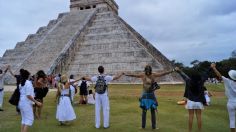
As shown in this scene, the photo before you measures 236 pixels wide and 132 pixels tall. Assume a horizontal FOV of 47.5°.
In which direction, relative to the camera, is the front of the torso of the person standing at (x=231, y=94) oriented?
away from the camera

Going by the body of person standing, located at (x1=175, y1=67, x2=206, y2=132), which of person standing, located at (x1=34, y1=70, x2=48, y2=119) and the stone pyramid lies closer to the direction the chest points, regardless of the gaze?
the stone pyramid

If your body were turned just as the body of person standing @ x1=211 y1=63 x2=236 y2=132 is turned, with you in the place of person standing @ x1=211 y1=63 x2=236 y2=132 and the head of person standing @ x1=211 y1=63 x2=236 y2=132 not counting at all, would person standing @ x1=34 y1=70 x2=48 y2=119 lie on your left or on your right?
on your left

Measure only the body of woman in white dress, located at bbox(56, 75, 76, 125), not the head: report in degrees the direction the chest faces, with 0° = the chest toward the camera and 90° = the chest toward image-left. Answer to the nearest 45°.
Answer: approximately 180°

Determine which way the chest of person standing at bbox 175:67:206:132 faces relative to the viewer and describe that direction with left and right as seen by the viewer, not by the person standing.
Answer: facing away from the viewer

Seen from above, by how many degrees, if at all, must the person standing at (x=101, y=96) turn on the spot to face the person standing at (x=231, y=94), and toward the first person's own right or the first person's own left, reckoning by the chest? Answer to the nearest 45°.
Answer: approximately 135° to the first person's own right

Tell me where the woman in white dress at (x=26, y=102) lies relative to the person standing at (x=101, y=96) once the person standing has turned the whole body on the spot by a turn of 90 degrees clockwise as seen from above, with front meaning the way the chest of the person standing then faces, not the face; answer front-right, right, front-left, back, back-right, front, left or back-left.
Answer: back-right

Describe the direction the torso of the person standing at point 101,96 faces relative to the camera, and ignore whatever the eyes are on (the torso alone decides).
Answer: away from the camera

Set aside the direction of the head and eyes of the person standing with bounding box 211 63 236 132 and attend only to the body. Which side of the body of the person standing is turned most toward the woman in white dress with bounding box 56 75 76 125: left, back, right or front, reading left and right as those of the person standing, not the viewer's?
left
